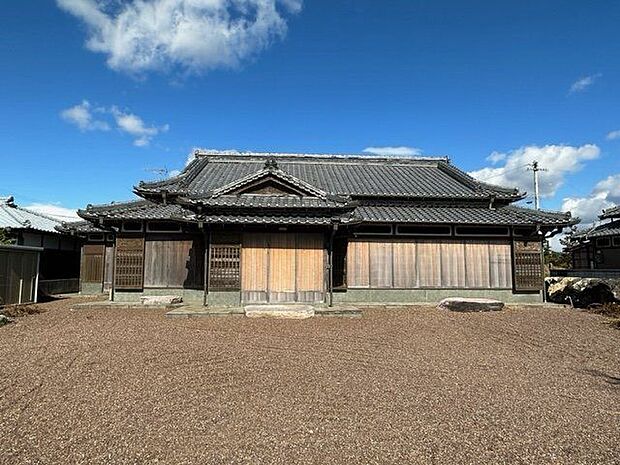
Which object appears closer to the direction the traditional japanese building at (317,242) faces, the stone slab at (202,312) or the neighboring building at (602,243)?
the stone slab

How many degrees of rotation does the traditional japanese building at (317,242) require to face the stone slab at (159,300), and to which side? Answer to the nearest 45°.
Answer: approximately 90° to its right

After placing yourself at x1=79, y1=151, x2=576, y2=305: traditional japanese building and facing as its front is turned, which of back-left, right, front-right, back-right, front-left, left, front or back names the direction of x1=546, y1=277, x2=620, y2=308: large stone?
left

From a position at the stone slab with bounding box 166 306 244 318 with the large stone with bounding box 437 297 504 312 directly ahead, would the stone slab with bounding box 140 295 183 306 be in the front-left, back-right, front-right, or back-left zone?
back-left

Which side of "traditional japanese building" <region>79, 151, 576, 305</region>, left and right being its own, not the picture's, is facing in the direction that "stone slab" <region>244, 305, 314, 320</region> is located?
front

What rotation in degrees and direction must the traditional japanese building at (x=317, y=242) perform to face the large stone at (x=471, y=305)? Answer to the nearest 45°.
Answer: approximately 90° to its left

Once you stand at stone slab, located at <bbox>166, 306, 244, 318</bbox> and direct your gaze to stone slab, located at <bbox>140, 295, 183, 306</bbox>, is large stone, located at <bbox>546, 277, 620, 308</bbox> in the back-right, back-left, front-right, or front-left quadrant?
back-right

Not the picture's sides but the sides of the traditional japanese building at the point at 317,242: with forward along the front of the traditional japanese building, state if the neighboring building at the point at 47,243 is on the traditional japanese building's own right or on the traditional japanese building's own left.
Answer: on the traditional japanese building's own right

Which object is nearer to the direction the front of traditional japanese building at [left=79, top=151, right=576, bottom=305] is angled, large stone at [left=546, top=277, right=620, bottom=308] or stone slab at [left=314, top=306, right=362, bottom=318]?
the stone slab

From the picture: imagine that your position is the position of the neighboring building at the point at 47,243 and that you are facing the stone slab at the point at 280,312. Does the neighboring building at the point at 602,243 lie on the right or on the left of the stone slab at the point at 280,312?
left

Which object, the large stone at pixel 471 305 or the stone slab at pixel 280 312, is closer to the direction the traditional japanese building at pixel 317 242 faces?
the stone slab

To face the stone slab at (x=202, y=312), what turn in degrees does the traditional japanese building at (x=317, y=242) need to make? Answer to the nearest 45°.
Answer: approximately 45° to its right

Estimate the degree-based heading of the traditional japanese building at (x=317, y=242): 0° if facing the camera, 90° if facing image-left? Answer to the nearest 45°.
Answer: approximately 0°
